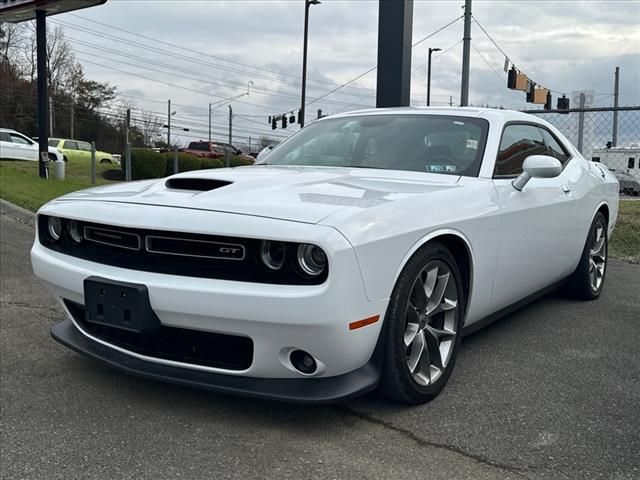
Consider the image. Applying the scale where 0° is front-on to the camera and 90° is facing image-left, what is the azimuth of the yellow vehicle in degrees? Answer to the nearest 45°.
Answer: approximately 270°

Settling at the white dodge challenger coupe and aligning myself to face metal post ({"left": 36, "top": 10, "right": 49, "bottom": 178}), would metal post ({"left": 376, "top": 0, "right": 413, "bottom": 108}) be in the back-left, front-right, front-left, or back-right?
front-right

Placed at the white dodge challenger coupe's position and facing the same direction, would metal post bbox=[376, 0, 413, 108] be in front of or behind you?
behind

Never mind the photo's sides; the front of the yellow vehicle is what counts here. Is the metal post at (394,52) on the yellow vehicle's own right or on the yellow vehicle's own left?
on the yellow vehicle's own right

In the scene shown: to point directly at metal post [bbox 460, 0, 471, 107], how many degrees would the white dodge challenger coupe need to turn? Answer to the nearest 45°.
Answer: approximately 135° to its right

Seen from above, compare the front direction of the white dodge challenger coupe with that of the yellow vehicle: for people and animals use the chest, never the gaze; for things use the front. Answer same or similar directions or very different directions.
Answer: very different directions

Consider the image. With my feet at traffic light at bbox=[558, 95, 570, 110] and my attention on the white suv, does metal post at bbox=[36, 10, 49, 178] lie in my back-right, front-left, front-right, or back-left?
front-left

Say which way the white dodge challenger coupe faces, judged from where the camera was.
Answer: facing the viewer and to the left of the viewer

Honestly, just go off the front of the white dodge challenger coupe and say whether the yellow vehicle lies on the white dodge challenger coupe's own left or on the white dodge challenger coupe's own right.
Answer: on the white dodge challenger coupe's own right
